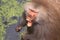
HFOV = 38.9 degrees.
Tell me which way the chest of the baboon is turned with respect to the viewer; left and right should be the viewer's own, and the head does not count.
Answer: facing the viewer and to the left of the viewer
